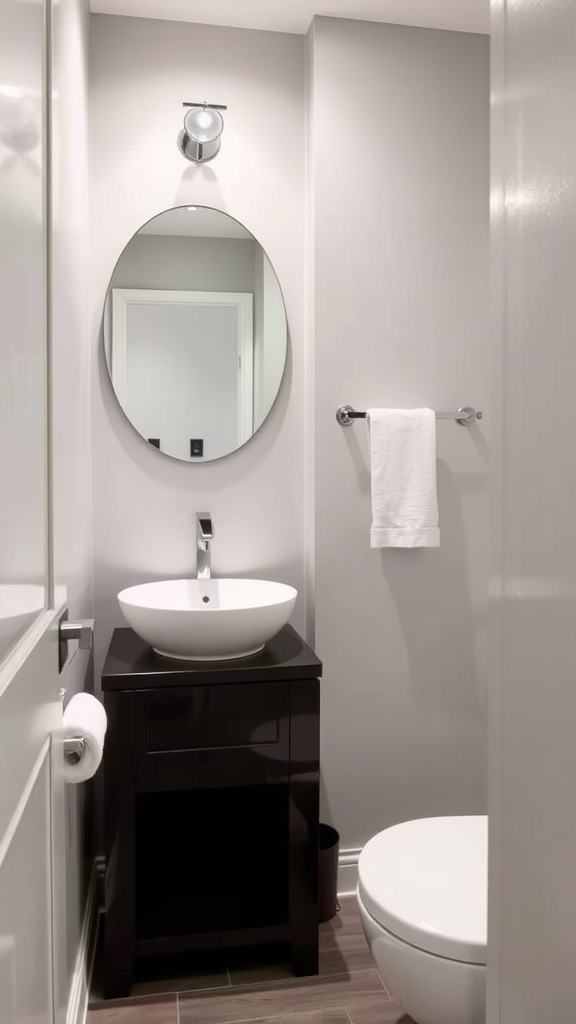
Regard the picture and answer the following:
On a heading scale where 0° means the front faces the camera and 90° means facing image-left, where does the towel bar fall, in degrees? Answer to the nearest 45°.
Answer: approximately 0°

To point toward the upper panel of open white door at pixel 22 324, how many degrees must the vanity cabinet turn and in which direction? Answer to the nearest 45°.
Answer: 0° — it already faces it

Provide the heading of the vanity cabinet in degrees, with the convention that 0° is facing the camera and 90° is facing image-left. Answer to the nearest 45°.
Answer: approximately 0°
